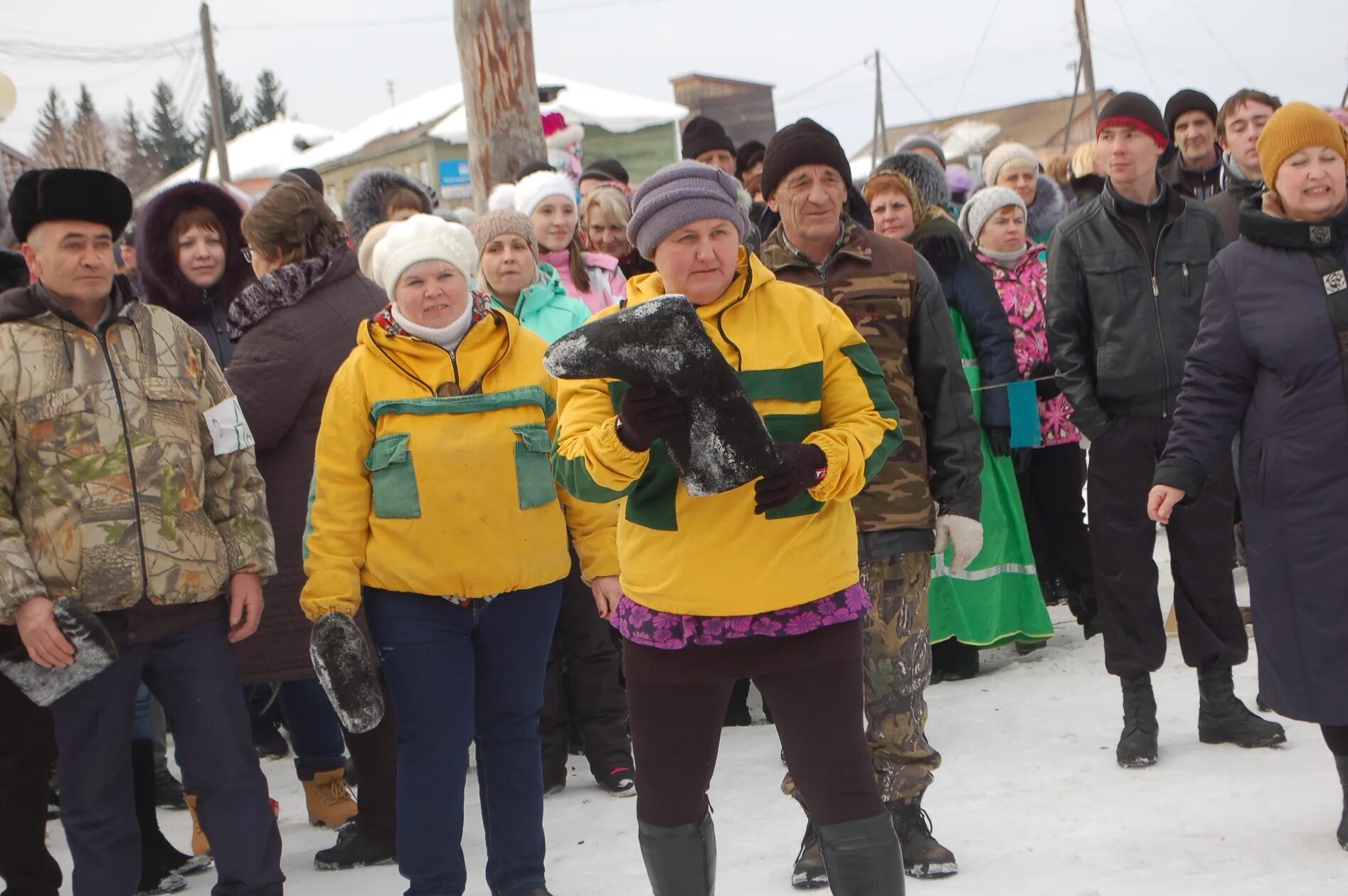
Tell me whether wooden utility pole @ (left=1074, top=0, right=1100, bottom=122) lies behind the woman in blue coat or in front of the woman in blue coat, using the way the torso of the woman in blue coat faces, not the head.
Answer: behind

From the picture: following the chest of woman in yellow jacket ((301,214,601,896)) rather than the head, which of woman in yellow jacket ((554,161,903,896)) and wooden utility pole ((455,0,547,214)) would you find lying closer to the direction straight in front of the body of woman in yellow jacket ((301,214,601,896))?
the woman in yellow jacket

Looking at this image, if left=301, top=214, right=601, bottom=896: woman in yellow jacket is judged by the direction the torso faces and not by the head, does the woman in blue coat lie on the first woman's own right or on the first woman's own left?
on the first woman's own left

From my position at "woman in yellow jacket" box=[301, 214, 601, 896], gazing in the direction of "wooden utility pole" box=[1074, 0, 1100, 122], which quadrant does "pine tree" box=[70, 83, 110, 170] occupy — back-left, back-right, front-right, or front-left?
front-left

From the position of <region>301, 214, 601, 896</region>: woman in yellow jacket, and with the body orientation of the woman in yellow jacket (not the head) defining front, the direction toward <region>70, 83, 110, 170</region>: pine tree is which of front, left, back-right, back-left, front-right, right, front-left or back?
back

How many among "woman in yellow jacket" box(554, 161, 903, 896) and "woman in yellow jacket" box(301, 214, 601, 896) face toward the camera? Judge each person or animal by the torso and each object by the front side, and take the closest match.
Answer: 2

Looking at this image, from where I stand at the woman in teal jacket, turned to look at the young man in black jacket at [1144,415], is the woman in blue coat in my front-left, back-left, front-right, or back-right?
front-right

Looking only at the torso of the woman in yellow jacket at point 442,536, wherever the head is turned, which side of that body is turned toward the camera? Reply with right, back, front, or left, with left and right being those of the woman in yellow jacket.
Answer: front

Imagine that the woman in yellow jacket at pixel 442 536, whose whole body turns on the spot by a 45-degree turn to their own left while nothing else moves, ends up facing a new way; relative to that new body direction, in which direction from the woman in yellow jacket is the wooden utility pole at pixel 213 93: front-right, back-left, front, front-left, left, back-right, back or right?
back-left

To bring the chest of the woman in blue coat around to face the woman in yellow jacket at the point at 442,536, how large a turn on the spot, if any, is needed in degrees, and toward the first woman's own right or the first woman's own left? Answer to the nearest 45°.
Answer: approximately 90° to the first woman's own right

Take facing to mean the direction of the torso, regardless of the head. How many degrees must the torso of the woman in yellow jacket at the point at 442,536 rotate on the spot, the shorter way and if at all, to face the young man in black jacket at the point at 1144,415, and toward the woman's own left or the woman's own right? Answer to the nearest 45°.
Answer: approximately 90° to the woman's own left

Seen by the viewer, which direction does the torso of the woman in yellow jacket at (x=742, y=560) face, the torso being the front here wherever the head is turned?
toward the camera

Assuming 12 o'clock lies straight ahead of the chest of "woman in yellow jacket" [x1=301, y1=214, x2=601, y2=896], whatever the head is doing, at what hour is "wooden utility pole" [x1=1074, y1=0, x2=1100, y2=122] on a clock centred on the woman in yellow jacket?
The wooden utility pole is roughly at 7 o'clock from the woman in yellow jacket.
